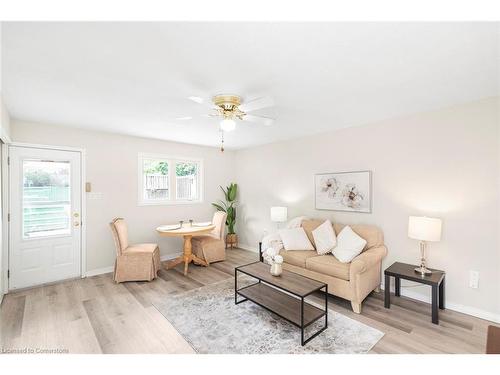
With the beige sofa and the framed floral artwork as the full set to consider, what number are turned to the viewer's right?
0

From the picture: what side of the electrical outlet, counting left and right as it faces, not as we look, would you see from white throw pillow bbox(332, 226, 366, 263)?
right

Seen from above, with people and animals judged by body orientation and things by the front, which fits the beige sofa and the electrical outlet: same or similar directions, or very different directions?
same or similar directions

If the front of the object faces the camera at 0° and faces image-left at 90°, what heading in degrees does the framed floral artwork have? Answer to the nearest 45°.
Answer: approximately 45°

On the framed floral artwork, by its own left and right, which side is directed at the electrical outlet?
left

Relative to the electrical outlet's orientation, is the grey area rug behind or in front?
in front

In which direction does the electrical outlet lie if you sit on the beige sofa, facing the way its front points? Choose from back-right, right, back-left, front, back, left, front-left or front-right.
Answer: back-left

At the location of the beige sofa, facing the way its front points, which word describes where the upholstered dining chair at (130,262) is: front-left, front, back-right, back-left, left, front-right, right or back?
front-right

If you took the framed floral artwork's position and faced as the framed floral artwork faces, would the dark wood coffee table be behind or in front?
in front

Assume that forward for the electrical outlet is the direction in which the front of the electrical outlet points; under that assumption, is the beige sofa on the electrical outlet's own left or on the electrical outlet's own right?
on the electrical outlet's own right

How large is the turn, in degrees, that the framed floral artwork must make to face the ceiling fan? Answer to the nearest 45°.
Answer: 0° — it already faces it

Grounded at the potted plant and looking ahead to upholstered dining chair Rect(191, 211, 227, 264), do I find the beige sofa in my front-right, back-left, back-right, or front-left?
front-left

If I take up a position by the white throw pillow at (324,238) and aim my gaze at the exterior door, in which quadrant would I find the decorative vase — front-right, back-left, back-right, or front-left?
front-left

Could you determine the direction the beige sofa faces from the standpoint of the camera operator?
facing the viewer and to the left of the viewer

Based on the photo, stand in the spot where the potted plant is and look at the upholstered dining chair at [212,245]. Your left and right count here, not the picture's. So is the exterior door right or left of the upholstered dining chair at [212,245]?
right
